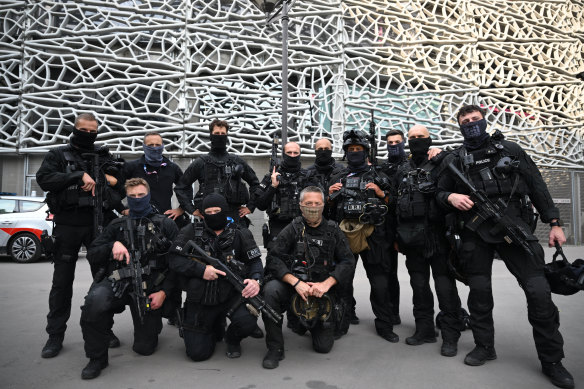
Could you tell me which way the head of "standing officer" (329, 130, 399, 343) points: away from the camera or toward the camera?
toward the camera

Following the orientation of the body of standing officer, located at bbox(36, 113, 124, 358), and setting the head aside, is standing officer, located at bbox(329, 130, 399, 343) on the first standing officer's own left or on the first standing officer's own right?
on the first standing officer's own left

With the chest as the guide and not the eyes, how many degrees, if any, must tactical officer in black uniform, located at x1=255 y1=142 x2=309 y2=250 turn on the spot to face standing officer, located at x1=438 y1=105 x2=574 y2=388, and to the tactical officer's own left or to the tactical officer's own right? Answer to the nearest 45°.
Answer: approximately 45° to the tactical officer's own left

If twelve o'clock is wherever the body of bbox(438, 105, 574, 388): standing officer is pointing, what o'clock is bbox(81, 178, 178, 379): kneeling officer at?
The kneeling officer is roughly at 2 o'clock from the standing officer.

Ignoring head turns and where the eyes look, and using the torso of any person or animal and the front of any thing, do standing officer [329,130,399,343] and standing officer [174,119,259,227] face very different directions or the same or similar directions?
same or similar directions

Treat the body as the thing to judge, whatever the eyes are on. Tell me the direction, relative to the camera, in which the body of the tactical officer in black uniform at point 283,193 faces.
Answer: toward the camera

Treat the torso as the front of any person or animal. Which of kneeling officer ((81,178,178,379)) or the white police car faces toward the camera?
the kneeling officer

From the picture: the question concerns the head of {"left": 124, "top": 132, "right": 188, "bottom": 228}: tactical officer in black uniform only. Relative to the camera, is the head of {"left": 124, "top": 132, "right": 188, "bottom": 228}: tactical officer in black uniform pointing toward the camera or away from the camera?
toward the camera

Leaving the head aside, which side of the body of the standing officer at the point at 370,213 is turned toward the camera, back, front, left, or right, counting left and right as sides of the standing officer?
front

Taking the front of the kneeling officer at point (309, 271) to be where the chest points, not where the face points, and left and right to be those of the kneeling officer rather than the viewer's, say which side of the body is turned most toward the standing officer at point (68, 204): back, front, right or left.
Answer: right

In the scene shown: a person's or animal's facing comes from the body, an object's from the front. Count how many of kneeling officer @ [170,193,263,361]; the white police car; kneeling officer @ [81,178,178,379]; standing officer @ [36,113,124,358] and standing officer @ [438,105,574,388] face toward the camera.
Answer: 4

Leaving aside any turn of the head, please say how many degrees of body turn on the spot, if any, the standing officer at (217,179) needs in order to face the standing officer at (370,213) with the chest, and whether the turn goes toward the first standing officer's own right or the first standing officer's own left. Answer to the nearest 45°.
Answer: approximately 45° to the first standing officer's own left
